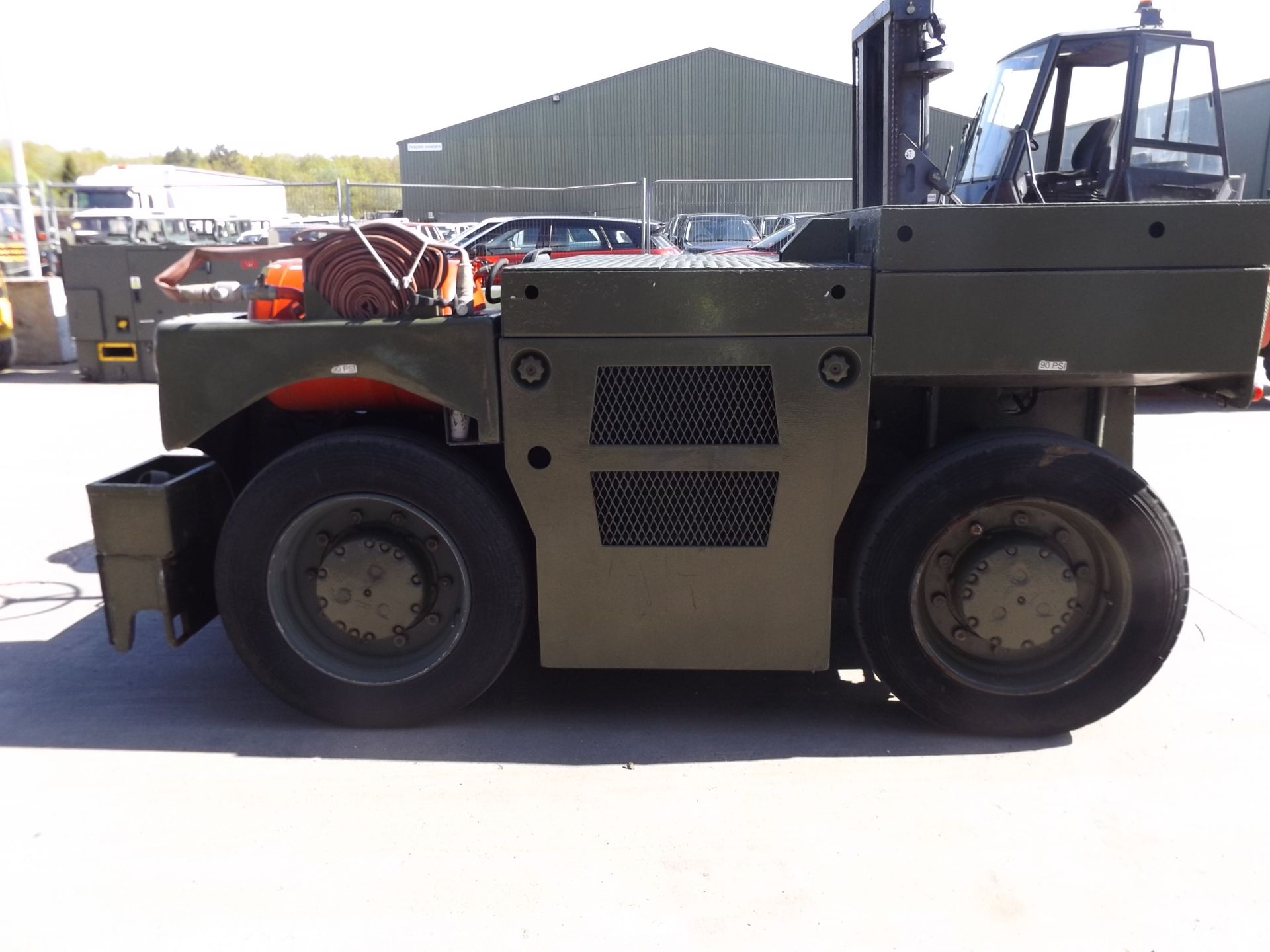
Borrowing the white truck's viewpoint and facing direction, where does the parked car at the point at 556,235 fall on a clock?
The parked car is roughly at 10 o'clock from the white truck.

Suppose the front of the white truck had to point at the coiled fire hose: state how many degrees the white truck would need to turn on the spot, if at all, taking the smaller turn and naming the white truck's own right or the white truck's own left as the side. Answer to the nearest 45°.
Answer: approximately 45° to the white truck's own left

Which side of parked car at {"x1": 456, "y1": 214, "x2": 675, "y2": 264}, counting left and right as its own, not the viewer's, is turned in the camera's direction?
left

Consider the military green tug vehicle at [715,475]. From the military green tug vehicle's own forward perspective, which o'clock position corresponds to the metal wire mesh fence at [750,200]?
The metal wire mesh fence is roughly at 3 o'clock from the military green tug vehicle.

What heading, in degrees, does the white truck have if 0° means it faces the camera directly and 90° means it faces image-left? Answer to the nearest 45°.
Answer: approximately 45°

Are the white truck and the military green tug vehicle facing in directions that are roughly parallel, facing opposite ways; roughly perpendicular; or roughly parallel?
roughly perpendicular

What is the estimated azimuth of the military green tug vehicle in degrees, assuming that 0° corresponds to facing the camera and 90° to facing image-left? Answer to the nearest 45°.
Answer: approximately 90°

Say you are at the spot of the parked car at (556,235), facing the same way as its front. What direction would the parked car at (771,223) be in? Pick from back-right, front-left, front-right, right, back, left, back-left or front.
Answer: back-right

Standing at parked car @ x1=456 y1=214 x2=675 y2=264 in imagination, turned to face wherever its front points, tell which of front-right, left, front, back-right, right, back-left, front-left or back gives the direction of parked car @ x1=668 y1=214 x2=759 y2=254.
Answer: back-right
